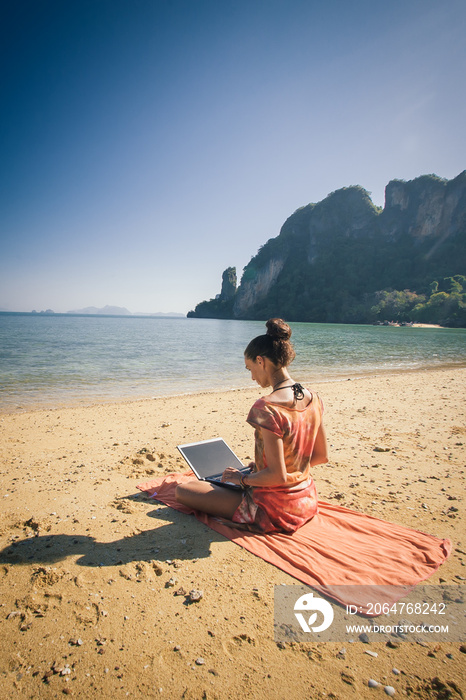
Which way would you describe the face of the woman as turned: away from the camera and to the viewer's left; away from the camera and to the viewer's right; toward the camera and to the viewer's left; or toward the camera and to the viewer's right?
away from the camera and to the viewer's left

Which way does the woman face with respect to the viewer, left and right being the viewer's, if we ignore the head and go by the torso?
facing away from the viewer and to the left of the viewer
